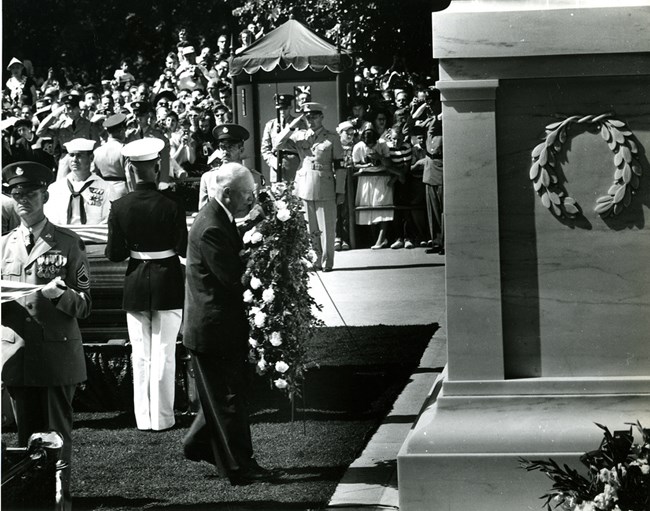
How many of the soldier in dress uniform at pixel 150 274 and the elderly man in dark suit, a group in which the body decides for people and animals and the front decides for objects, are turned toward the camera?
0

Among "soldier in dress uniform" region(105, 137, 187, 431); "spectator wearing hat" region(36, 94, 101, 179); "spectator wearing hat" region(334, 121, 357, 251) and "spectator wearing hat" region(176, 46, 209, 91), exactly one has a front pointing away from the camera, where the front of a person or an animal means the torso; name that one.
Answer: the soldier in dress uniform

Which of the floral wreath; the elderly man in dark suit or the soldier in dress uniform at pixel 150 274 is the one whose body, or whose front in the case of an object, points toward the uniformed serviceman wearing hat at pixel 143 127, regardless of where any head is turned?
the soldier in dress uniform

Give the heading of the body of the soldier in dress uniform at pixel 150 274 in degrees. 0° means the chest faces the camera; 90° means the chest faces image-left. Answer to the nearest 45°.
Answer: approximately 180°

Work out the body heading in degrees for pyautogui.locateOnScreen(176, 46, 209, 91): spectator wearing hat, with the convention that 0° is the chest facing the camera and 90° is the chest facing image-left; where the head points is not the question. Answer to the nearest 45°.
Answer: approximately 0°

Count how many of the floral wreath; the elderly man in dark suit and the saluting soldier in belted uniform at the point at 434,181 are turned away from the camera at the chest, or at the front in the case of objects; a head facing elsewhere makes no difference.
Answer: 0

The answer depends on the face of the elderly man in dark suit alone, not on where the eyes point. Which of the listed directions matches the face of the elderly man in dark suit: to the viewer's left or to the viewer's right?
to the viewer's right

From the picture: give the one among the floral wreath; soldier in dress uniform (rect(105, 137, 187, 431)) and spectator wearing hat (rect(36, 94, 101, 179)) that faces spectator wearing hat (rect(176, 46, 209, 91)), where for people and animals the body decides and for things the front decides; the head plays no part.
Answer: the soldier in dress uniform

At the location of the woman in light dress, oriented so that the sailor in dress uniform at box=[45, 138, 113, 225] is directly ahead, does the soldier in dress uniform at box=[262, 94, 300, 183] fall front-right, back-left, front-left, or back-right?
front-right

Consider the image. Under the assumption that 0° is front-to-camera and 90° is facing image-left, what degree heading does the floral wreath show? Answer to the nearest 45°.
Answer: approximately 45°

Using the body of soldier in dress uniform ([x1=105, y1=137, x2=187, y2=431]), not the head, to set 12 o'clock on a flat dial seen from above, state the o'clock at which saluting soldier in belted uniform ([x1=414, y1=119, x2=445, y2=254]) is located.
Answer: The saluting soldier in belted uniform is roughly at 1 o'clock from the soldier in dress uniform.

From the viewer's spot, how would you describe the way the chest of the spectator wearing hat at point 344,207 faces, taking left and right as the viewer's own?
facing the viewer

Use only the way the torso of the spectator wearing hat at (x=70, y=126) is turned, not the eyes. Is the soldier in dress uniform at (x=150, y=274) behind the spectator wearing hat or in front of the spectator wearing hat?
in front

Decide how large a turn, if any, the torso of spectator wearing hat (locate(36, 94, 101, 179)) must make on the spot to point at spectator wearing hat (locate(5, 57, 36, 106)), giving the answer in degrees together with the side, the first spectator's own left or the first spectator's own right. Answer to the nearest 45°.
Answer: approximately 180°

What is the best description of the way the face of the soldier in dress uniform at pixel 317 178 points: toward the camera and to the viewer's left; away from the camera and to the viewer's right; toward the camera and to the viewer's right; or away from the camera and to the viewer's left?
toward the camera and to the viewer's left

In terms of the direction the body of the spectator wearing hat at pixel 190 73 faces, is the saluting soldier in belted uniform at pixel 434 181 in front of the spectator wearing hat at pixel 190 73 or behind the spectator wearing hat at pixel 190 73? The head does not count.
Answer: in front
